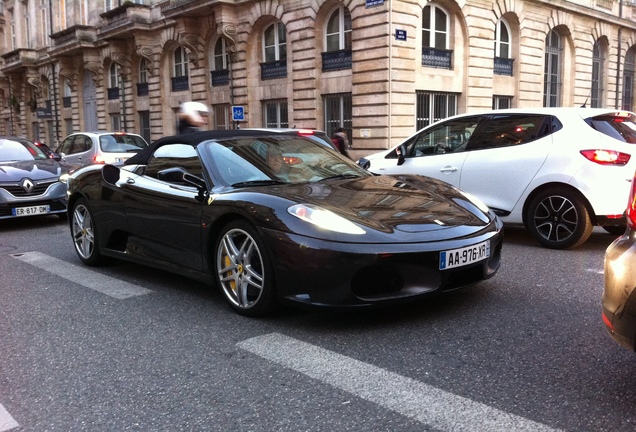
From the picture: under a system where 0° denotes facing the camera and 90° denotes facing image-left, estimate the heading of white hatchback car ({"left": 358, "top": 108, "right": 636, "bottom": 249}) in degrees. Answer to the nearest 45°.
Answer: approximately 135°

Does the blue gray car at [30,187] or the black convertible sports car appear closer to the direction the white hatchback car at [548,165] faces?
the blue gray car

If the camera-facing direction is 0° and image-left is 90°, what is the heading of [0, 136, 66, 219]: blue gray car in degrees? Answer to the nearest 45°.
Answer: approximately 315°

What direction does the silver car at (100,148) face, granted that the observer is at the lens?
facing away from the viewer and to the left of the viewer

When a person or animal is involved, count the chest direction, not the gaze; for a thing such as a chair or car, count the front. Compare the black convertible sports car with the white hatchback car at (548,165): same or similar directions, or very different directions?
very different directions

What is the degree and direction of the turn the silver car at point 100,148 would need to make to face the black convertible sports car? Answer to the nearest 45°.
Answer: approximately 135° to its left

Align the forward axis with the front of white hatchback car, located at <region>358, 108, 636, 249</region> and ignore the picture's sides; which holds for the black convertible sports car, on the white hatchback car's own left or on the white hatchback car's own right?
on the white hatchback car's own left

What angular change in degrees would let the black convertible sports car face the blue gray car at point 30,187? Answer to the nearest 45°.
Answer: approximately 180°

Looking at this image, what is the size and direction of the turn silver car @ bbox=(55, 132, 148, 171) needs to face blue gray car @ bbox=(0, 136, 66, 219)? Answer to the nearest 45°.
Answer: approximately 135° to its left

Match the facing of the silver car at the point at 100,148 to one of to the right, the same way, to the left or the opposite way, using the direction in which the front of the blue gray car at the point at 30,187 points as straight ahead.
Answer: the opposite way
